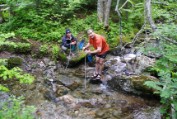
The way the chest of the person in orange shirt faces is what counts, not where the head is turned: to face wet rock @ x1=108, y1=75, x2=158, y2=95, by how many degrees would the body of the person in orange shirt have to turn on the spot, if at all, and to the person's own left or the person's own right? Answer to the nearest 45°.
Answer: approximately 90° to the person's own left

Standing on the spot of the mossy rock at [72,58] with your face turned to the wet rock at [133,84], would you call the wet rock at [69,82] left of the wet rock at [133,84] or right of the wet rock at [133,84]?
right

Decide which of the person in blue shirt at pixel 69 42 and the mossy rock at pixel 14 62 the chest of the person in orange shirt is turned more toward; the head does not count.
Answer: the mossy rock

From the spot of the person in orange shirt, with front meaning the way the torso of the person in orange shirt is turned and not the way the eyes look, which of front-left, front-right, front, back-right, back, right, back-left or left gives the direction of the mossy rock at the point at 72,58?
right

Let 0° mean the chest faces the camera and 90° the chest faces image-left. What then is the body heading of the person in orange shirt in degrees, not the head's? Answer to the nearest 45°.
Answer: approximately 45°

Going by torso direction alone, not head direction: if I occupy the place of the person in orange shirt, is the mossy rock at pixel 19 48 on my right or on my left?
on my right

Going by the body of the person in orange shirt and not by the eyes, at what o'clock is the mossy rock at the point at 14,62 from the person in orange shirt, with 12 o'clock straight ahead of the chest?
The mossy rock is roughly at 2 o'clock from the person in orange shirt.

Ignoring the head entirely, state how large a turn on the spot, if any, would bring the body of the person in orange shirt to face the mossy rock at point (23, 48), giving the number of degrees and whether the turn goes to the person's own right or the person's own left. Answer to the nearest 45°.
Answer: approximately 90° to the person's own right

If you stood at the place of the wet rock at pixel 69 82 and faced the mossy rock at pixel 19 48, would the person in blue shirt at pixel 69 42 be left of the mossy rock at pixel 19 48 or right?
right

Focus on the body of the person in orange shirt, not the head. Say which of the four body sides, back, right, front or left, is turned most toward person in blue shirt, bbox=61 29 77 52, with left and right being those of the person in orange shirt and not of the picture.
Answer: right

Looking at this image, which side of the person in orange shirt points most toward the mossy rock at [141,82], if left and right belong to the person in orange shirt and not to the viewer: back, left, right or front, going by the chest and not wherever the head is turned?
left

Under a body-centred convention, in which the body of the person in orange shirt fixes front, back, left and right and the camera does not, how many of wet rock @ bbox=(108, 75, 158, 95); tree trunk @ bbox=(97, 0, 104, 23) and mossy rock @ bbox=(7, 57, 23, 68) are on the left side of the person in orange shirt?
1
